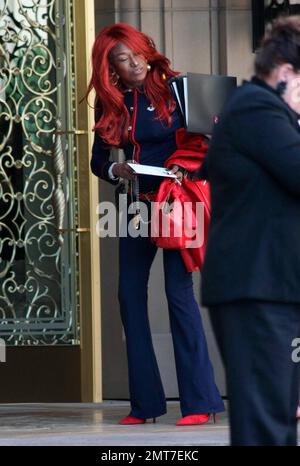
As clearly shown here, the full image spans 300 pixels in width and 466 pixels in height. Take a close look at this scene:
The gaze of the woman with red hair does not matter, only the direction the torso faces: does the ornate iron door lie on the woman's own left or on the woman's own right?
on the woman's own right

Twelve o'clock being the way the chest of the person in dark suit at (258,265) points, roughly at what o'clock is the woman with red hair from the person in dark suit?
The woman with red hair is roughly at 10 o'clock from the person in dark suit.

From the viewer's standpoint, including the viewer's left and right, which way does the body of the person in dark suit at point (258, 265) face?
facing away from the viewer and to the right of the viewer

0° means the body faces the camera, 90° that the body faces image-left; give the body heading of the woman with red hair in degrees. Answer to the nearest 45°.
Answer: approximately 45°

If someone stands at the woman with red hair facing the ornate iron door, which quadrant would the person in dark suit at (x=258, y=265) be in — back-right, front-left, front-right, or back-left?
back-left

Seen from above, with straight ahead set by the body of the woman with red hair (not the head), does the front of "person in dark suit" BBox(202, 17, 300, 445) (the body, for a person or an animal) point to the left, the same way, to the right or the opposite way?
the opposite way

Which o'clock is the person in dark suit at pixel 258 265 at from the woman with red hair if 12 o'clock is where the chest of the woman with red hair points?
The person in dark suit is roughly at 10 o'clock from the woman with red hair.

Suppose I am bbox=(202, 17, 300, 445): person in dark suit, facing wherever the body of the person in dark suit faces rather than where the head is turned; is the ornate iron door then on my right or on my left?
on my left
